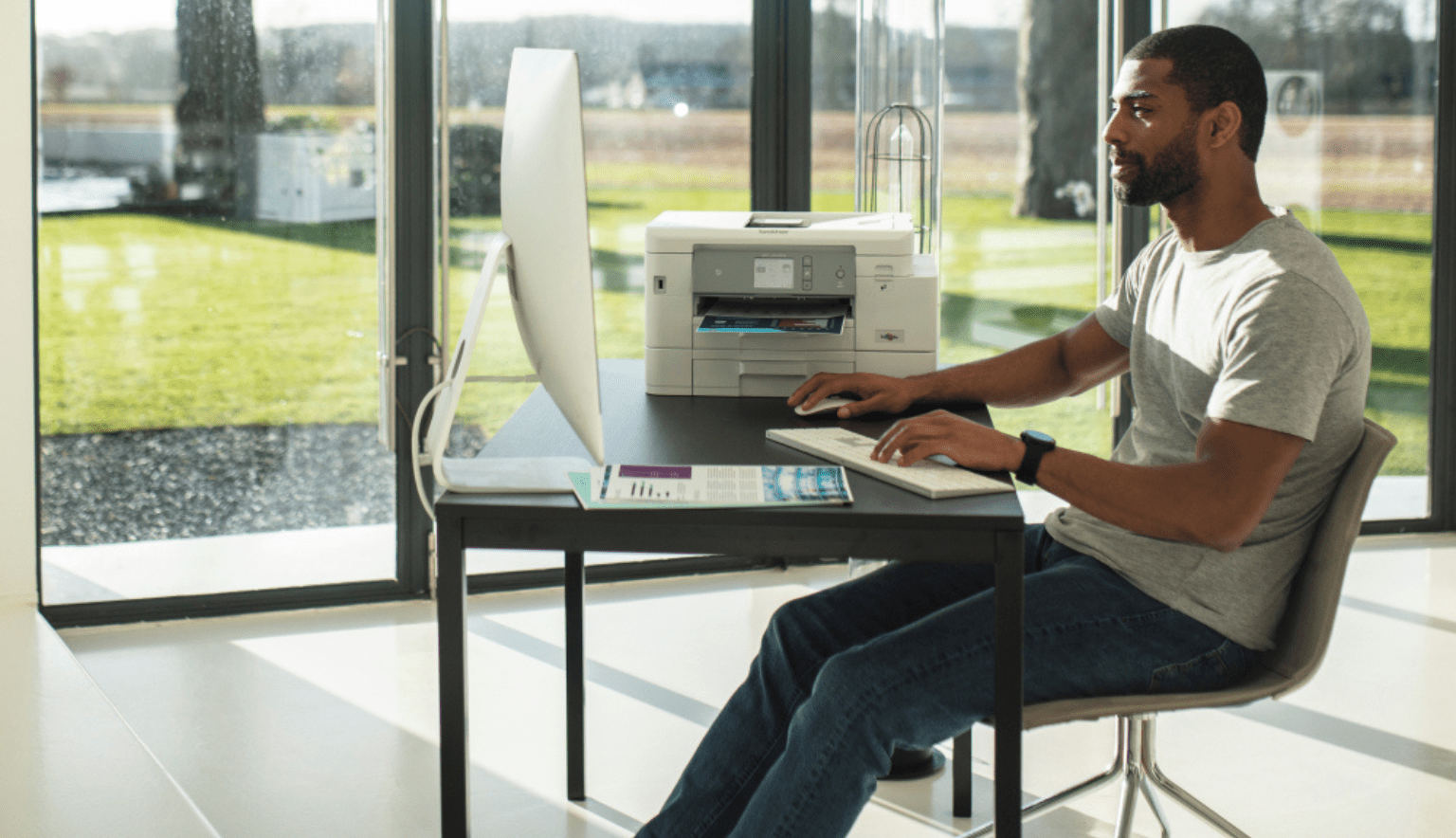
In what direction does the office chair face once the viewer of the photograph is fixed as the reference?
facing to the left of the viewer

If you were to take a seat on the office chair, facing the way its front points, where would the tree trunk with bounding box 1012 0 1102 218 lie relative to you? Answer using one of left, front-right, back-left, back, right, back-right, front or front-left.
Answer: right

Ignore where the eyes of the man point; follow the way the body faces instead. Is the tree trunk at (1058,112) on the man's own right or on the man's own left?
on the man's own right

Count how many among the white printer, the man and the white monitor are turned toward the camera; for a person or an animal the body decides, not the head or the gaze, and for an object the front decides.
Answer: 1

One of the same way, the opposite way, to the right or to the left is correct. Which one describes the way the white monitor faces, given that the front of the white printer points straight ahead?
to the left

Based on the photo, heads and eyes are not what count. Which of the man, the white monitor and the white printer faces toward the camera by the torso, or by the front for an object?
the white printer

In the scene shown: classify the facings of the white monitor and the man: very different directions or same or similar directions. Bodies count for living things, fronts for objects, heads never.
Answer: very different directions

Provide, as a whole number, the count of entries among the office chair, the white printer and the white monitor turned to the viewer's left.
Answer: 1

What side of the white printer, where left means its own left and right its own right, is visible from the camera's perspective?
front

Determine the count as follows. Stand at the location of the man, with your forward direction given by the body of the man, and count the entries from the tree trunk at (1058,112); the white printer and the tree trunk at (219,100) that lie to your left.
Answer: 0

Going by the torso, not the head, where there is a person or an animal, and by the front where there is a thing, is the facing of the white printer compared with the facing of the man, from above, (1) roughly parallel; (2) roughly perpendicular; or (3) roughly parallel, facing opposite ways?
roughly perpendicular

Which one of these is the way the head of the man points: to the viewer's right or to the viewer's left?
to the viewer's left

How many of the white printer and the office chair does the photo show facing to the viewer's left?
1

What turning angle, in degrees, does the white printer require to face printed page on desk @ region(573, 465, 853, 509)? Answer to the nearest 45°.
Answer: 0° — it already faces it
